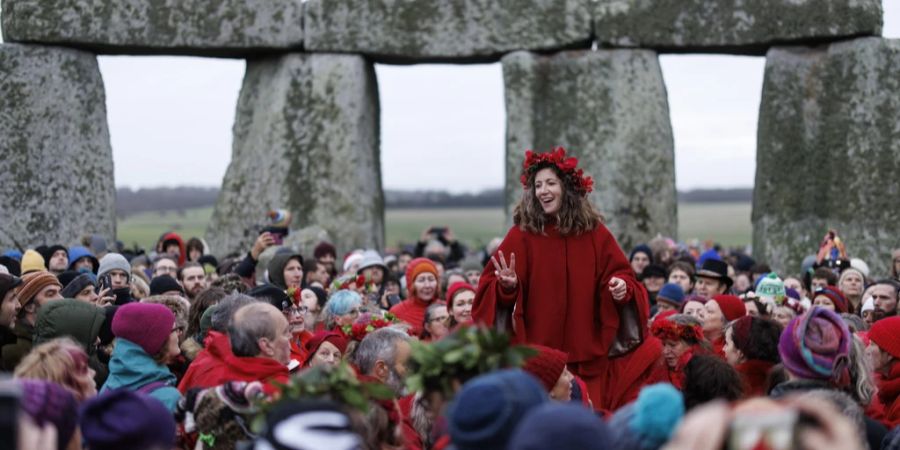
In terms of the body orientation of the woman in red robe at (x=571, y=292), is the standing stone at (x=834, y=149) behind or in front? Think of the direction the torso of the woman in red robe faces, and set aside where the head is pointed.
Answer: behind

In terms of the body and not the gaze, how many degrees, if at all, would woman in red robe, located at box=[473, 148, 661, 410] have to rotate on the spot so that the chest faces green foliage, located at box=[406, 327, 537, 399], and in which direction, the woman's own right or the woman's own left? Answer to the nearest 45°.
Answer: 0° — they already face it

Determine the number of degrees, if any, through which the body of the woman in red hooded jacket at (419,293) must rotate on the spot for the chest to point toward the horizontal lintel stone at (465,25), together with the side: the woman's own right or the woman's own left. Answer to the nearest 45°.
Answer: approximately 135° to the woman's own left

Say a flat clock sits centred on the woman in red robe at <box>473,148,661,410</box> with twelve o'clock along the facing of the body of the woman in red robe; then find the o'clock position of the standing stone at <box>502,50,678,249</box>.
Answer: The standing stone is roughly at 6 o'clock from the woman in red robe.

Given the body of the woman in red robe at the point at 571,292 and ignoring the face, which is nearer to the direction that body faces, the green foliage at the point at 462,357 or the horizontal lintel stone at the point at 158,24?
the green foliage

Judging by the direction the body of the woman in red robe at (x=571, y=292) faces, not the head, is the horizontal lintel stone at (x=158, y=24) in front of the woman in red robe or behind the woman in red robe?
behind

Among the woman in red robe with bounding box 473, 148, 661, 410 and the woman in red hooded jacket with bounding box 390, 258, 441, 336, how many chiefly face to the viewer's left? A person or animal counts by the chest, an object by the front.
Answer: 0

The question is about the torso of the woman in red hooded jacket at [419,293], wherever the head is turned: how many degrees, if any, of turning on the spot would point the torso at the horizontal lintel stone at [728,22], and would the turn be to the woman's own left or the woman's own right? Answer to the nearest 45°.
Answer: approximately 90° to the woman's own left

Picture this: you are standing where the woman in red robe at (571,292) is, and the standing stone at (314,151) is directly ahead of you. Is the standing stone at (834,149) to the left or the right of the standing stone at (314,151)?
right

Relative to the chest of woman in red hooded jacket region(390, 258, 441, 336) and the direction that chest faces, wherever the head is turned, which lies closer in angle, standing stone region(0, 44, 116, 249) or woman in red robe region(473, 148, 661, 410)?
the woman in red robe

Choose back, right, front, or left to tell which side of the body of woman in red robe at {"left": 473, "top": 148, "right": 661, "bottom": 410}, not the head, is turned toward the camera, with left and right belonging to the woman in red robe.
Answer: front

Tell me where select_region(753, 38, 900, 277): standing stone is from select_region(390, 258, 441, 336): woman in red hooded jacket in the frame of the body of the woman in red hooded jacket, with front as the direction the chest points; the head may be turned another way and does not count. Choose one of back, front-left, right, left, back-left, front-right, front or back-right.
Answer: left

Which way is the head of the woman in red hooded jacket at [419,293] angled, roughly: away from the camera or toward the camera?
toward the camera

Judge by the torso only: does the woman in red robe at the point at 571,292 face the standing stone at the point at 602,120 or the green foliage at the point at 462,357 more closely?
the green foliage
